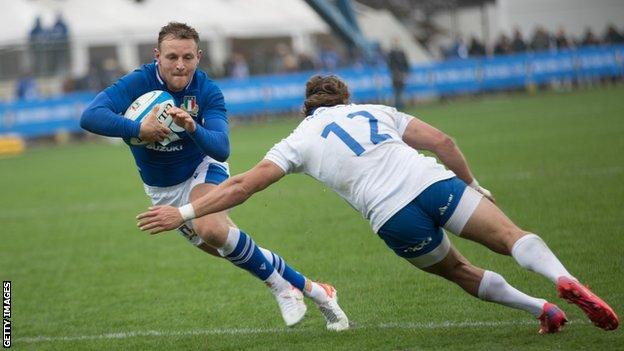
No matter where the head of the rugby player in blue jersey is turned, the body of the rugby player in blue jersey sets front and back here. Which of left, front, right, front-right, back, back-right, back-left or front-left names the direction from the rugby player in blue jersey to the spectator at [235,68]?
back

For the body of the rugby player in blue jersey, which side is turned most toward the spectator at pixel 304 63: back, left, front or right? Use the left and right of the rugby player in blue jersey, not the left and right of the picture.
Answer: back

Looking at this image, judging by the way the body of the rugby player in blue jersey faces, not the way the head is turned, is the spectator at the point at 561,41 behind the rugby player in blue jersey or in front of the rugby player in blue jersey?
behind

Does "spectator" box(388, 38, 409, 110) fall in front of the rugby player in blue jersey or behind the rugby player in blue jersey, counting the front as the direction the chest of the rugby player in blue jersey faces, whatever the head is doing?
behind

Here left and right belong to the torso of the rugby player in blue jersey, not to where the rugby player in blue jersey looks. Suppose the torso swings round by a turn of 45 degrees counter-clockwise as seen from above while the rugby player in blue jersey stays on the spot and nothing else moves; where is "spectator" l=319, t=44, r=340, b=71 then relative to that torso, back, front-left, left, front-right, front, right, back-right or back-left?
back-left

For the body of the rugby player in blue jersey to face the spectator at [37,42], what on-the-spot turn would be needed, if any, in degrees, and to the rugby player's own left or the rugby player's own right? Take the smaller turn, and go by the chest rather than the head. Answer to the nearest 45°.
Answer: approximately 180°

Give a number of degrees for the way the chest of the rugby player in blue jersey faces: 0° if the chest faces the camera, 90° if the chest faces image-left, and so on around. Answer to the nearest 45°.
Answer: approximately 0°

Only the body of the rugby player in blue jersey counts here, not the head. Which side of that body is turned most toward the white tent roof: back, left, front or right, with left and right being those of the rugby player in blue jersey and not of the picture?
back

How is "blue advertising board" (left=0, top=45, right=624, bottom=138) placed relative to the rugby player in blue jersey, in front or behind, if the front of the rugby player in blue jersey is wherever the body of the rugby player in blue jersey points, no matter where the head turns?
behind

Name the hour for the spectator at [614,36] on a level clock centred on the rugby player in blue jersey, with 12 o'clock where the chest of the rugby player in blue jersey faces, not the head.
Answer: The spectator is roughly at 7 o'clock from the rugby player in blue jersey.

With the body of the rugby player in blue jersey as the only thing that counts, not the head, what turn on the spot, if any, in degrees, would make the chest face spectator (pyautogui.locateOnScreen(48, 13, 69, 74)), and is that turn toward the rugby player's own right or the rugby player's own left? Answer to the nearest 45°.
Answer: approximately 180°

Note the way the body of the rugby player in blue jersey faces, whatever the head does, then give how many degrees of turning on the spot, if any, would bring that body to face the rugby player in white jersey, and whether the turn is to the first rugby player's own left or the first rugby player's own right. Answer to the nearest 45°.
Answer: approximately 45° to the first rugby player's own left

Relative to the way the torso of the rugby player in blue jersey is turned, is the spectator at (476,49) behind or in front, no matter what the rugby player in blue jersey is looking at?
behind
